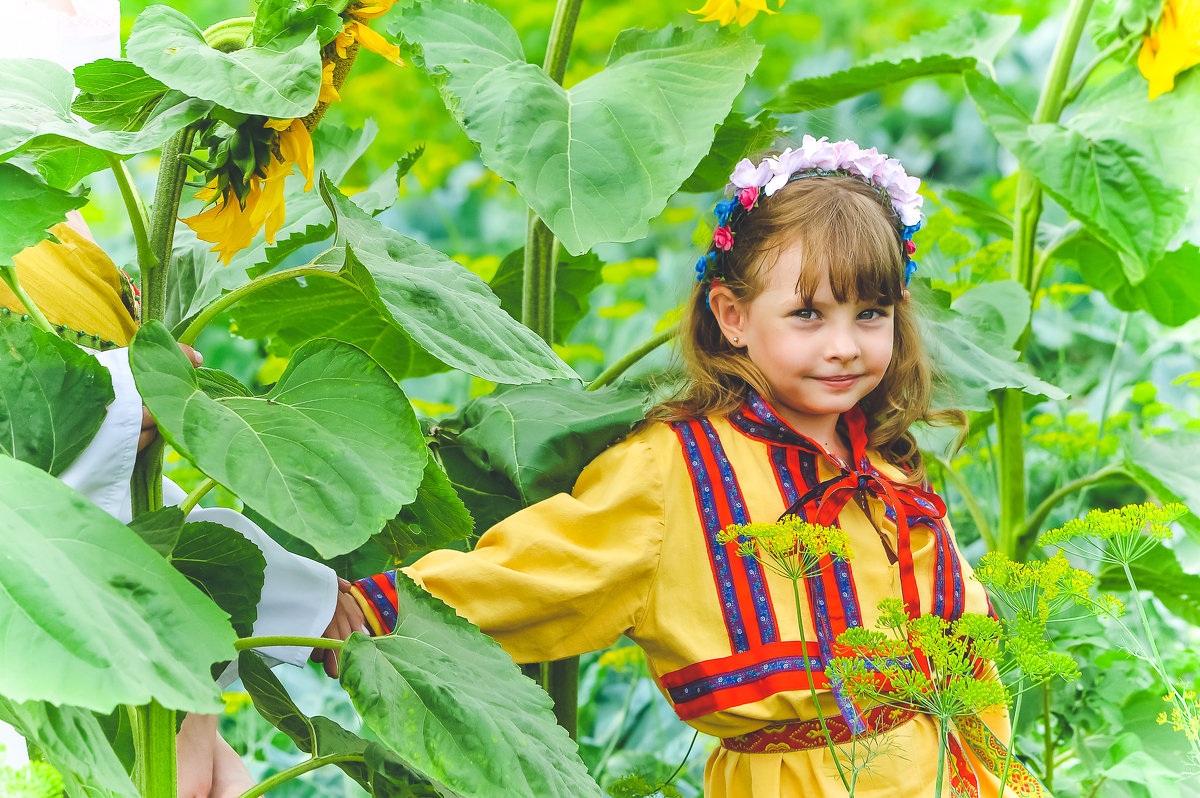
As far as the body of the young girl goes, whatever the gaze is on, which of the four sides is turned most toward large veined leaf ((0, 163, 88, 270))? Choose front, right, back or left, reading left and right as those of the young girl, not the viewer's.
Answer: right

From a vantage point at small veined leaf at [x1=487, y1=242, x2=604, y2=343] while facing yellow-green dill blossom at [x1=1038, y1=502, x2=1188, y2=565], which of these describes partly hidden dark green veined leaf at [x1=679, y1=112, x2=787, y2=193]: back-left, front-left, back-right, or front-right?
front-left

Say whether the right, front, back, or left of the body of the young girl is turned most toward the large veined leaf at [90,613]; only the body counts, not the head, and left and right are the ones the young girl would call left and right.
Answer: right

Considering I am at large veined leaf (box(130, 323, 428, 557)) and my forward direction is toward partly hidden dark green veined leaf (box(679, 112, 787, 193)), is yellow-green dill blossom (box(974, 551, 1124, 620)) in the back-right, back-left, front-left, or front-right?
front-right

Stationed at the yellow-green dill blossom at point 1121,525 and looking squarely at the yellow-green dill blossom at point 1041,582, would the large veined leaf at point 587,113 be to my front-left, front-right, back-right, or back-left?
front-right
